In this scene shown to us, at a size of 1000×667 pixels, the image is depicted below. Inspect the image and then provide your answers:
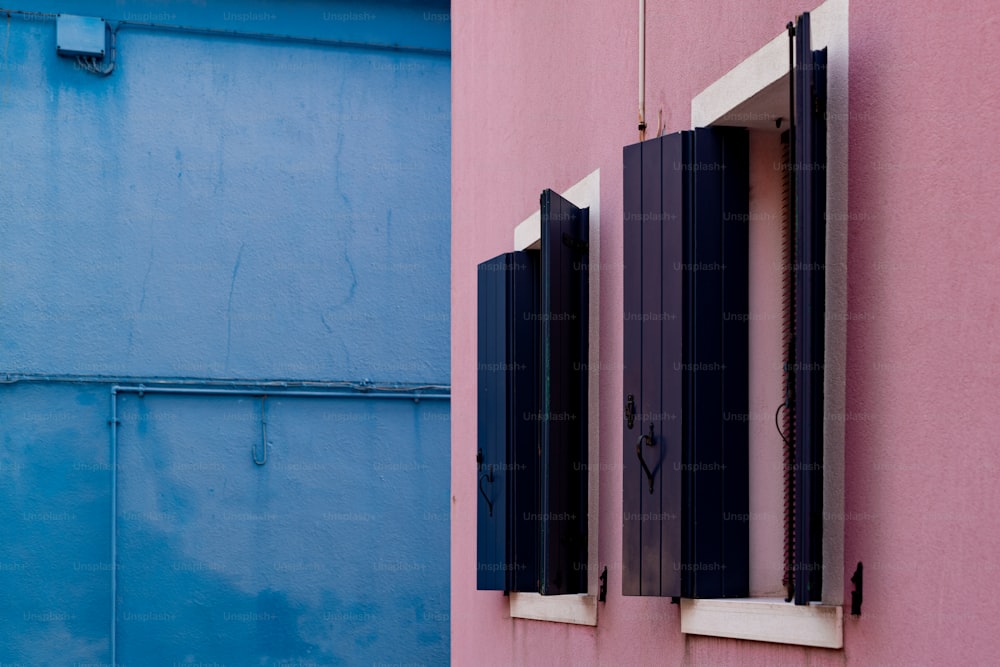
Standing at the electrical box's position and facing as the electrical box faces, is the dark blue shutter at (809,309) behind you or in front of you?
in front

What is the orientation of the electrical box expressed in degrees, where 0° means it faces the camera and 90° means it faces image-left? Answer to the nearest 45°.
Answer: approximately 0°

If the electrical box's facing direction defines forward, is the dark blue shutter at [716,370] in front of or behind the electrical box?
in front

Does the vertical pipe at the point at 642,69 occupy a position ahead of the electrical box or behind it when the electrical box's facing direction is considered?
ahead
